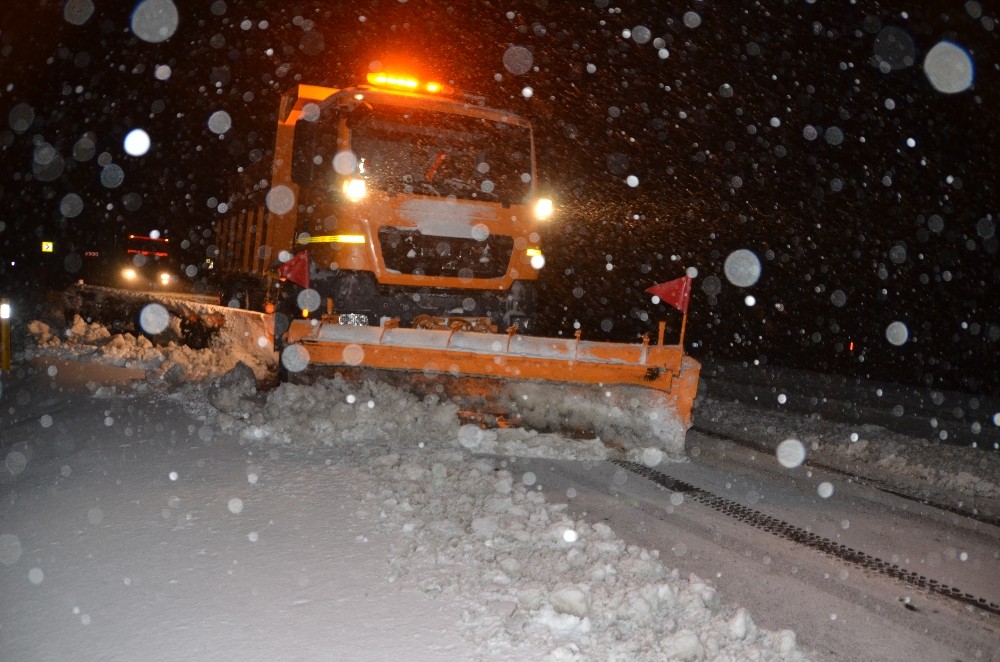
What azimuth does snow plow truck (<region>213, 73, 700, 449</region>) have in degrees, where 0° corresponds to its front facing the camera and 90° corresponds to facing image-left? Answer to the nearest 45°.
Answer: approximately 315°

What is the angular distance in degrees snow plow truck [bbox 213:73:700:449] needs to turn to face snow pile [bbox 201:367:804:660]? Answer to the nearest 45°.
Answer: approximately 45° to its right

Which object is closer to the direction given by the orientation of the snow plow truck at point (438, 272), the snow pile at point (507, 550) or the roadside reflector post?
the snow pile
